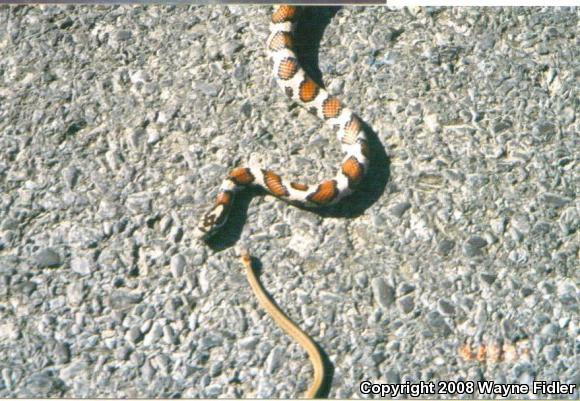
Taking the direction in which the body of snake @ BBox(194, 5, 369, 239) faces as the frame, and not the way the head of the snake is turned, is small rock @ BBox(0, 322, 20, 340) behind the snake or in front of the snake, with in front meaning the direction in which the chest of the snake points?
in front

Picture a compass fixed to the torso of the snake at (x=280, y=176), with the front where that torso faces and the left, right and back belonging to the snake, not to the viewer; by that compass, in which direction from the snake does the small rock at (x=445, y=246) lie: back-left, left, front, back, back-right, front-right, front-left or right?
left

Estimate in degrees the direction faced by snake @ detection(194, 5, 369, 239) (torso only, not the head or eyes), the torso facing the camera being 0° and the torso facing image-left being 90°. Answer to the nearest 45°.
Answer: approximately 45°

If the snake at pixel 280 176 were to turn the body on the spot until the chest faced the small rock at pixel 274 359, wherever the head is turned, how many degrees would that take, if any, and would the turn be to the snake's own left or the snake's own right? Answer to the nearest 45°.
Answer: approximately 45° to the snake's own left

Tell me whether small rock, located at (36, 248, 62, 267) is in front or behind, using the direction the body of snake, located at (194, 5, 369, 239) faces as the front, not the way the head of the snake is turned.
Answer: in front

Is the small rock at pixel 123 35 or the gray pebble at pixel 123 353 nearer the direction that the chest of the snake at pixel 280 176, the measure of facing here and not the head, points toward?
the gray pebble

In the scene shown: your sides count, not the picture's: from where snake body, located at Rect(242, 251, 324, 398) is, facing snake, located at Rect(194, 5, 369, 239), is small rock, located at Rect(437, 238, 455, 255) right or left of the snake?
right

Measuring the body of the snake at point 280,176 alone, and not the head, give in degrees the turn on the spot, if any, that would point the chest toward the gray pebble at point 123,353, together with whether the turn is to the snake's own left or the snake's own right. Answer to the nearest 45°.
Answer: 0° — it already faces it

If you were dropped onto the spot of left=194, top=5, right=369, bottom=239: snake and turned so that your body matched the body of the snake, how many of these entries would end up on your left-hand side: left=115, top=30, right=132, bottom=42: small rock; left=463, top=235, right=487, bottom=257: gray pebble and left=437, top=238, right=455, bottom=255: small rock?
2

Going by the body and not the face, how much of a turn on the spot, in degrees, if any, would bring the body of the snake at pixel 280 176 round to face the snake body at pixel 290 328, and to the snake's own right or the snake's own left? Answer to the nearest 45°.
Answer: approximately 45° to the snake's own left

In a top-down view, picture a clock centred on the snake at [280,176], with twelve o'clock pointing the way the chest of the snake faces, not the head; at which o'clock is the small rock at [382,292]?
The small rock is roughly at 10 o'clock from the snake.

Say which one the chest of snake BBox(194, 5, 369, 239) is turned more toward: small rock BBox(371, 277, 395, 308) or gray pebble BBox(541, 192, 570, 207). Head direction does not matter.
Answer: the small rock
